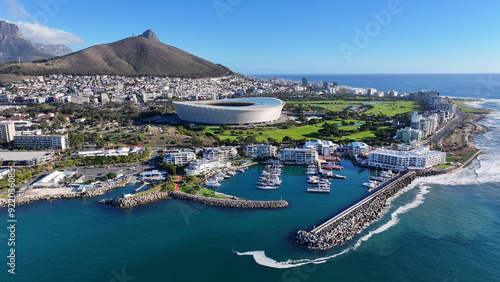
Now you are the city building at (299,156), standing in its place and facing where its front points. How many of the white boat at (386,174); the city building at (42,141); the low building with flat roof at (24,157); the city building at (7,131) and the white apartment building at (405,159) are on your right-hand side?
3

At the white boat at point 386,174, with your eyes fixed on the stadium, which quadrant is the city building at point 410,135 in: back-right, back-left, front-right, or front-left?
front-right

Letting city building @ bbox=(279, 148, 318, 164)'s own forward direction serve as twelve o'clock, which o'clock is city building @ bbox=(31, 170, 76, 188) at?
city building @ bbox=(31, 170, 76, 188) is roughly at 2 o'clock from city building @ bbox=(279, 148, 318, 164).

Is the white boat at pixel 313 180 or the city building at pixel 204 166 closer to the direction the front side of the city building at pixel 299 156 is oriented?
the white boat

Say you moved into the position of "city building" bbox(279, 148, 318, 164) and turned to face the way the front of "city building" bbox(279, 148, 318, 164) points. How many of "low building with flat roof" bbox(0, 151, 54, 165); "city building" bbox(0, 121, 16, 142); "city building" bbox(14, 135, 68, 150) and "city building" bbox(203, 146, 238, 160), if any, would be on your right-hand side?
4

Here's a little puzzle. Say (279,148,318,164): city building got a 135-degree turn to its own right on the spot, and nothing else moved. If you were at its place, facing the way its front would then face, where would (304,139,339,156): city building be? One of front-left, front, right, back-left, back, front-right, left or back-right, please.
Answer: right

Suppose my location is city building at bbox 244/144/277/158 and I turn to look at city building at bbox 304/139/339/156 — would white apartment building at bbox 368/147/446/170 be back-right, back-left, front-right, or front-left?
front-right

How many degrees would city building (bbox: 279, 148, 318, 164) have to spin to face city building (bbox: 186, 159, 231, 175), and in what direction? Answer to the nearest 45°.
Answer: approximately 45° to its right

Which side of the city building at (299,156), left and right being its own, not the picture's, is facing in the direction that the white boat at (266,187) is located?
front

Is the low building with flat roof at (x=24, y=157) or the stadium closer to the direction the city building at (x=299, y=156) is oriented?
the low building with flat roof

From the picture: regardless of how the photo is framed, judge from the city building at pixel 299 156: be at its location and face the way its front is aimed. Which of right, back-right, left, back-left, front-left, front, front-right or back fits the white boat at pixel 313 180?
front

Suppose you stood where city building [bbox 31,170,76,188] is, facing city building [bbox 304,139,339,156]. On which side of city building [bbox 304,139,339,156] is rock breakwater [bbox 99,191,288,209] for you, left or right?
right

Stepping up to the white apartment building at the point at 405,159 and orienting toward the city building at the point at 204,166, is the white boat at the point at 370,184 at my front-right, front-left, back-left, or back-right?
front-left

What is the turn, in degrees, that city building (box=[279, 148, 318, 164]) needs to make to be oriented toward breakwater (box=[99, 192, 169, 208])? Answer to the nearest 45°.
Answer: approximately 45° to its right

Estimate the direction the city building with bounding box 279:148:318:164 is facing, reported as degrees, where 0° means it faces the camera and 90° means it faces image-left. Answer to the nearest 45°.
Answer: approximately 0°

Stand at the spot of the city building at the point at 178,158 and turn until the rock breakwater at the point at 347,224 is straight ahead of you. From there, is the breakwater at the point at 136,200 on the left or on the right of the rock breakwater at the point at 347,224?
right

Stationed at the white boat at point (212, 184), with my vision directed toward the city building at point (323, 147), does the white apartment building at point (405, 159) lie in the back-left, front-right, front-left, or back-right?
front-right

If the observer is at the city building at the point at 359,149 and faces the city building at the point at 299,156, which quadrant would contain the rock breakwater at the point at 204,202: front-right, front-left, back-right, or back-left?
front-left

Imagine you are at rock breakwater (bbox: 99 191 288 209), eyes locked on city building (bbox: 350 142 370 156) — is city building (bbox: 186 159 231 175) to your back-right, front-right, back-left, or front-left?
front-left

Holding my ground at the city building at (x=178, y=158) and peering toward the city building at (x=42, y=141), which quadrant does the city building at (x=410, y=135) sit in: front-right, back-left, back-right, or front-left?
back-right

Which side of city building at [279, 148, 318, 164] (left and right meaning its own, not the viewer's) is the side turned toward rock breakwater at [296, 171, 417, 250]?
front
